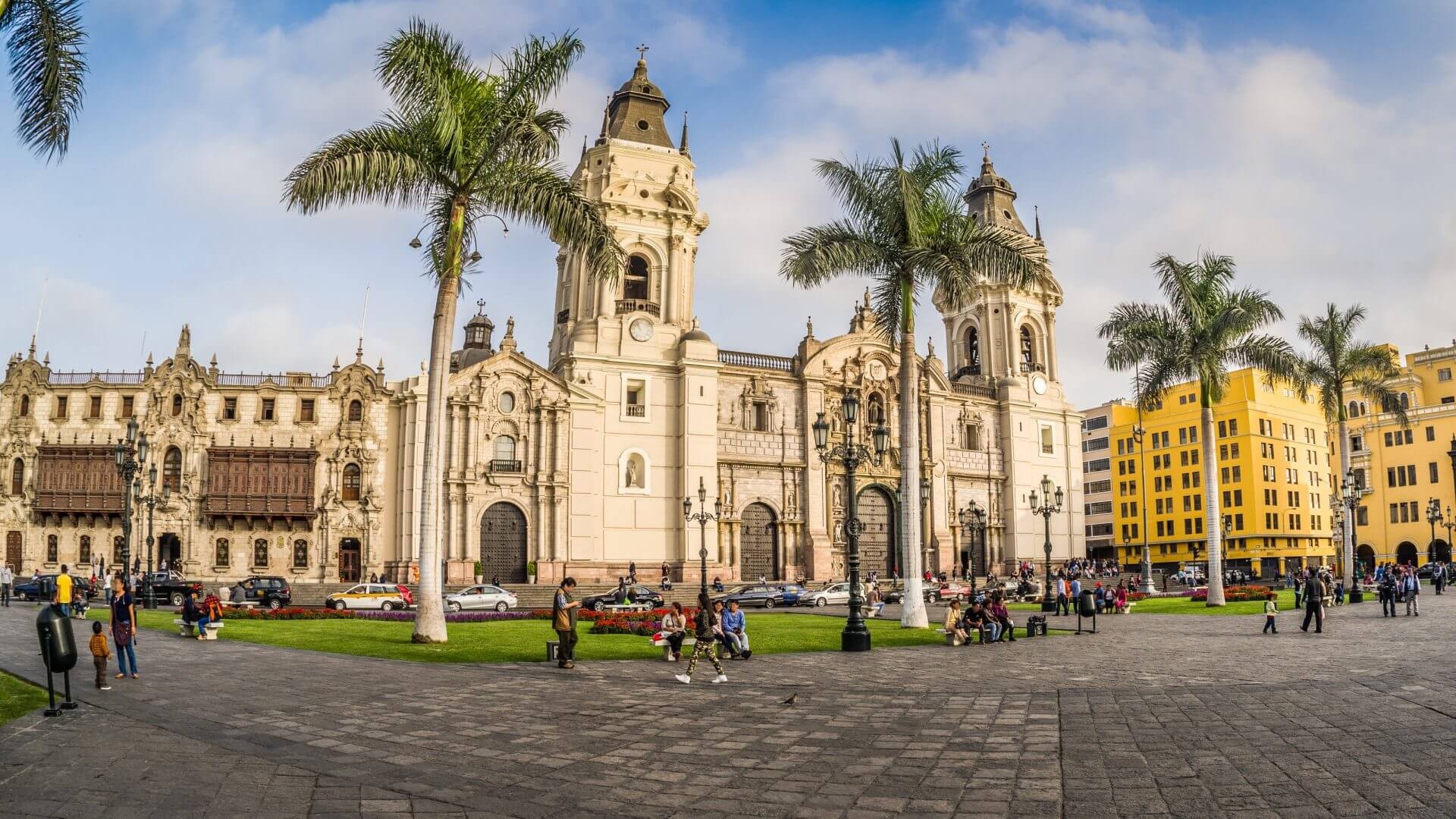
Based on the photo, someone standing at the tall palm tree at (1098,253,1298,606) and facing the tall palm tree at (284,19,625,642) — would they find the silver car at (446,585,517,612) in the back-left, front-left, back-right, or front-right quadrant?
front-right

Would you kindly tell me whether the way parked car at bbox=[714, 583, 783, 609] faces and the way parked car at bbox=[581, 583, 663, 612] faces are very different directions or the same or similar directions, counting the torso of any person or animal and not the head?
same or similar directions

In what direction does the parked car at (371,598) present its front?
to the viewer's left

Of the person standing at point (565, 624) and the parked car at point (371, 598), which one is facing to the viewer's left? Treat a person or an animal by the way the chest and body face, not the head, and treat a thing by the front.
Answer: the parked car

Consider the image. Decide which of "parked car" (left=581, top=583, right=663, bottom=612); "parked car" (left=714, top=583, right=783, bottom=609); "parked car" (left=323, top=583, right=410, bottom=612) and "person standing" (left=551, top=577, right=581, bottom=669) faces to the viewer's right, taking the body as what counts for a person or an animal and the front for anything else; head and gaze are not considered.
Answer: the person standing

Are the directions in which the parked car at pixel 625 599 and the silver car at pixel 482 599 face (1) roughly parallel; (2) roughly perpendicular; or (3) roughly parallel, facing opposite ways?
roughly parallel

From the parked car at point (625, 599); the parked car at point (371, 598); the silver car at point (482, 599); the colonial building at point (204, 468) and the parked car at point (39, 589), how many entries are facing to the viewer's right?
0

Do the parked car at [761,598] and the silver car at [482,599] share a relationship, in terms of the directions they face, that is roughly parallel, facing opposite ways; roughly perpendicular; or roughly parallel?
roughly parallel

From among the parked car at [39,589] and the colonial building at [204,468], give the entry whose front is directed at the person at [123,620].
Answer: the colonial building

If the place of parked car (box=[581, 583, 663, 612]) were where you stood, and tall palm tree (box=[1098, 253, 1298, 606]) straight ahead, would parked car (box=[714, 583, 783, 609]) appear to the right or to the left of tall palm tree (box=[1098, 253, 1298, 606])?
left

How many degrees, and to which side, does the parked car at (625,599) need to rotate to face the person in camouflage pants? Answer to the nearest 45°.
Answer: approximately 90° to its left

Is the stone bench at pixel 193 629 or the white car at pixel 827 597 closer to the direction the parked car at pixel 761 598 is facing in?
the stone bench

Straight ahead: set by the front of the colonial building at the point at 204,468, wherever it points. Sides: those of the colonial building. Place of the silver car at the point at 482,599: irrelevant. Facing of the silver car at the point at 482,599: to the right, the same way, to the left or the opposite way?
to the right

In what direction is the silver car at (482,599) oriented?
to the viewer's left
